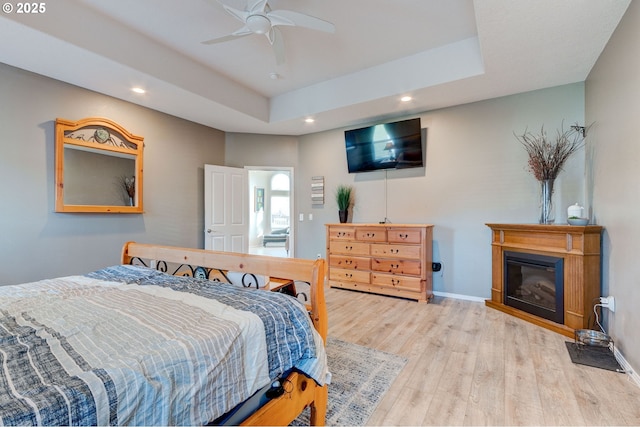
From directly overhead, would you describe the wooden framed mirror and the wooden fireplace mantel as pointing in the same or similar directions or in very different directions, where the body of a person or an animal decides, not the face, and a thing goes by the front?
very different directions

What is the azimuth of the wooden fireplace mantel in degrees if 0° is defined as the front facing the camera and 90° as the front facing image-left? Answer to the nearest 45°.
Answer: approximately 45°

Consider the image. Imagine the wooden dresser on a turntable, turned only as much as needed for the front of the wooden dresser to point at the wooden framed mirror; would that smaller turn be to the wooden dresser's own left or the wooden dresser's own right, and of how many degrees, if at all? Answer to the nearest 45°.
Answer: approximately 45° to the wooden dresser's own right

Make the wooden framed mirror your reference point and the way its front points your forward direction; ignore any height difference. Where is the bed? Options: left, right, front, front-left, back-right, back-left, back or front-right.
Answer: front-right

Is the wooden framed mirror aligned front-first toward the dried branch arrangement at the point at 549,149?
yes

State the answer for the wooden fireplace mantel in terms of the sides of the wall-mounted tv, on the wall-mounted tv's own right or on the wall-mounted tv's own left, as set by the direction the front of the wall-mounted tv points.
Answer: on the wall-mounted tv's own left

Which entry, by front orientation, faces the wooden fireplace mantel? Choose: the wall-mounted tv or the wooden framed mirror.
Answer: the wooden framed mirror

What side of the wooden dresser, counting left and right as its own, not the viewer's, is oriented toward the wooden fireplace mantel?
left

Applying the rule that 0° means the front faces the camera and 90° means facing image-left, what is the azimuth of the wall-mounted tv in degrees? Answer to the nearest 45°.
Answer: approximately 45°
